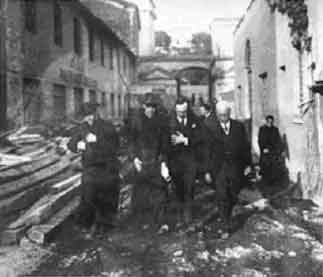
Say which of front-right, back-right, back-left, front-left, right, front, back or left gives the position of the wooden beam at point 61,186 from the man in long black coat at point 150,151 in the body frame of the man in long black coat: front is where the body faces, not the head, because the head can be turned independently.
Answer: back-right

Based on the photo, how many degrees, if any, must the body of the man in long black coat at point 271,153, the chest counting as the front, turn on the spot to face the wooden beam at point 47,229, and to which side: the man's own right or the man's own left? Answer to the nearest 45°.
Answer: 0° — they already face it
